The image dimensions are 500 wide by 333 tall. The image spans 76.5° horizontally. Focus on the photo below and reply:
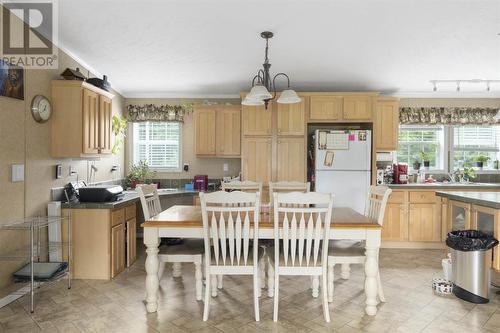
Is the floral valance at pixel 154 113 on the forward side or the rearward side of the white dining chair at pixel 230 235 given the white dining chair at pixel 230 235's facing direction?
on the forward side

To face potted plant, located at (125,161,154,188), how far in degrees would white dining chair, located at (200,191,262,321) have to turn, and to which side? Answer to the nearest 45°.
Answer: approximately 45° to its left

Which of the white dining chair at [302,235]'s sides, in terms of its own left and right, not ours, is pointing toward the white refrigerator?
front

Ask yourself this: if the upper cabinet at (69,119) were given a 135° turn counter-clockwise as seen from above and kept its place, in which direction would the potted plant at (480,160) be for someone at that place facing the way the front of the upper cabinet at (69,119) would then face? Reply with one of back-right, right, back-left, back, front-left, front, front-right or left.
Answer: right

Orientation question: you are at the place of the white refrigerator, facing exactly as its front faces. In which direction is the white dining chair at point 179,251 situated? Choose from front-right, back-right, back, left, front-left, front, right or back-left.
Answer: front-right

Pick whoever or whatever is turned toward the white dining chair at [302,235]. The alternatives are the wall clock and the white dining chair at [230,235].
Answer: the wall clock

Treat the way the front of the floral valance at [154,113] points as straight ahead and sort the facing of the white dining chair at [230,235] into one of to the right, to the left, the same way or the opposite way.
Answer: the opposite way

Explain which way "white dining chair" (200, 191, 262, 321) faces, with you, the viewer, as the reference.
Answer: facing away from the viewer

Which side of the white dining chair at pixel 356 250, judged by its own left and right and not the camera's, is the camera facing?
left

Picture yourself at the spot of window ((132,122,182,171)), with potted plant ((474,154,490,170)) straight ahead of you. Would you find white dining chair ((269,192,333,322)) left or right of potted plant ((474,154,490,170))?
right

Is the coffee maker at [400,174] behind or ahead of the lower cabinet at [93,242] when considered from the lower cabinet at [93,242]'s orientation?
ahead

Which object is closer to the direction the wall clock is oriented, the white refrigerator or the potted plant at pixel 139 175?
the white refrigerator

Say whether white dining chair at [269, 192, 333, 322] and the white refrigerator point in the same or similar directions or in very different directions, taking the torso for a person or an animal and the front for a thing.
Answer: very different directions

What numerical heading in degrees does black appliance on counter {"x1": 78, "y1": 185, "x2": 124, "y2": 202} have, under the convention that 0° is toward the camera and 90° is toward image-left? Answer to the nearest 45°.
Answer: approximately 315°

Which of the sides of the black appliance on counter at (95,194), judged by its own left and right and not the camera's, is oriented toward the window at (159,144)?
left

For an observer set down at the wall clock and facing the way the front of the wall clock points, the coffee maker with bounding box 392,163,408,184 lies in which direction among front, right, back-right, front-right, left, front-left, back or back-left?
front-left

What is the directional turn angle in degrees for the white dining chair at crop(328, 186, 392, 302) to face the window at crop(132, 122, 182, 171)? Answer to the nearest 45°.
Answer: approximately 45° to its right

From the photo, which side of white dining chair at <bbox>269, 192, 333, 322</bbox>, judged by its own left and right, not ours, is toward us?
back
